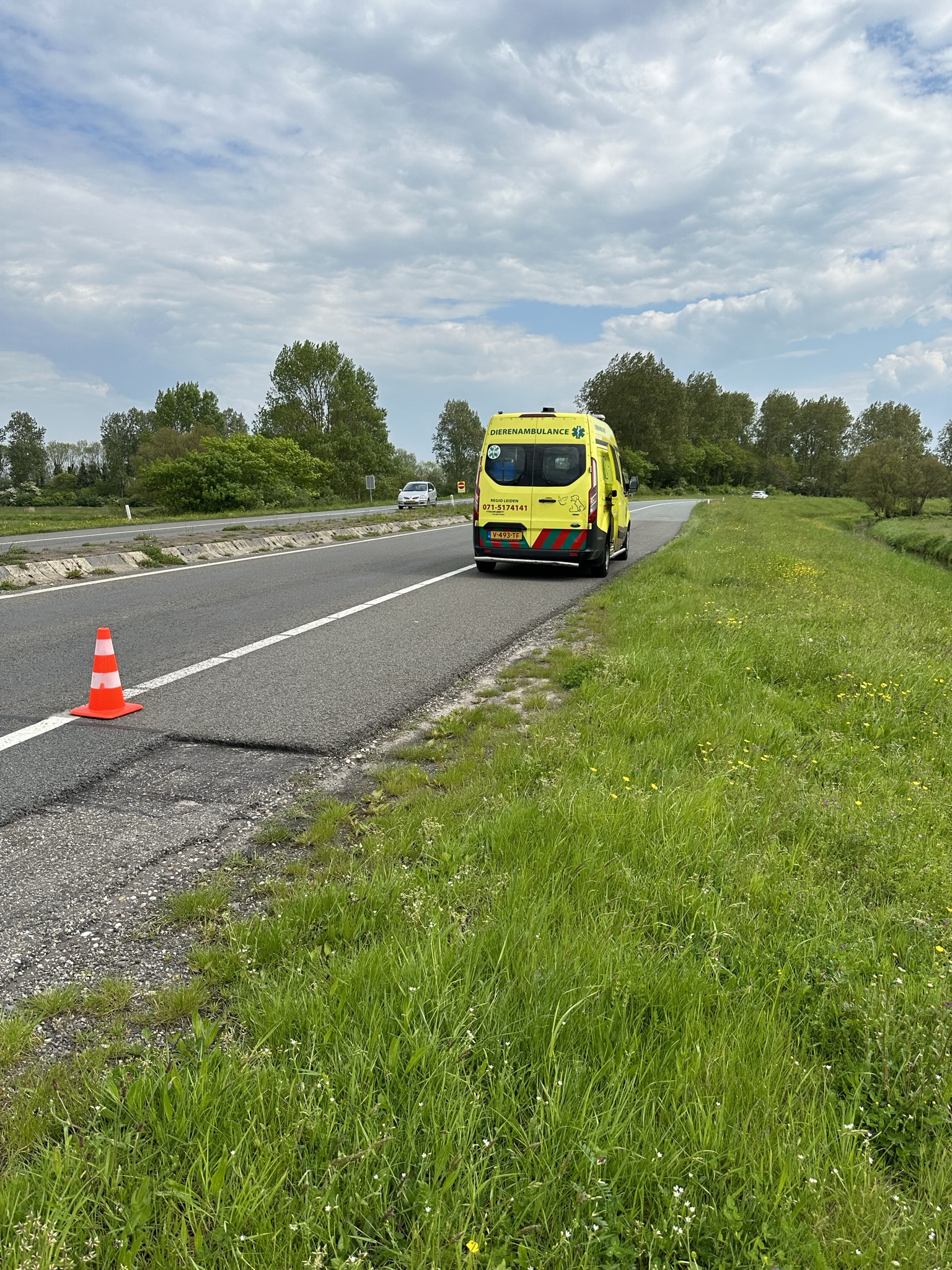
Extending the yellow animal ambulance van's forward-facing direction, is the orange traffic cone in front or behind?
behind

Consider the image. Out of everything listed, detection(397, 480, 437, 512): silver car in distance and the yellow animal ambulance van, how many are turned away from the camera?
1

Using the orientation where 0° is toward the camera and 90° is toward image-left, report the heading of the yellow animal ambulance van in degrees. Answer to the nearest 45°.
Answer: approximately 180°

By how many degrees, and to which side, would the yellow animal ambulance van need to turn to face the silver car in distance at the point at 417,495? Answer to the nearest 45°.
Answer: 0° — it already faces it

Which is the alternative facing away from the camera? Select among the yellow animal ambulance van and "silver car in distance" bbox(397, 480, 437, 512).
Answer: the yellow animal ambulance van

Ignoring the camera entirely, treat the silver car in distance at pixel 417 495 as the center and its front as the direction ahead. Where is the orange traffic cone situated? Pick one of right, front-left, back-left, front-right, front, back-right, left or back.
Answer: front-left

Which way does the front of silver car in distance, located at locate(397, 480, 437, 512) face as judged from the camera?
facing the viewer and to the left of the viewer

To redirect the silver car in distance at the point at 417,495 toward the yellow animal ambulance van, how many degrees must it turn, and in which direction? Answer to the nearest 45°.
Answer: approximately 45° to its left

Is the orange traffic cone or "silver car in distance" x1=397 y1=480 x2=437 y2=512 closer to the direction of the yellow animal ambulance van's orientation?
the silver car in distance
